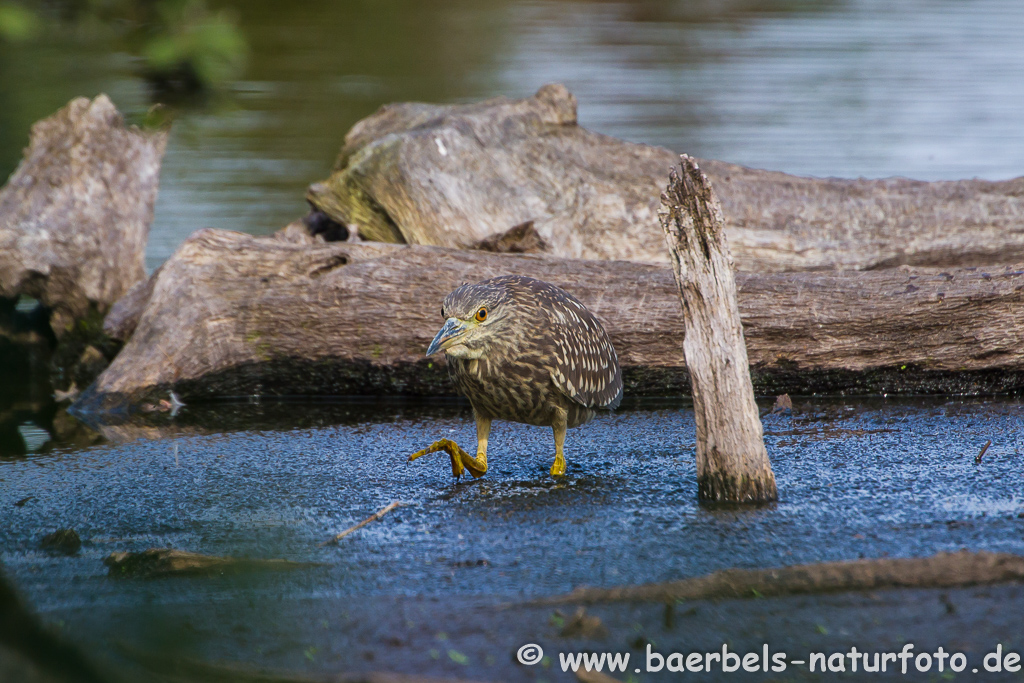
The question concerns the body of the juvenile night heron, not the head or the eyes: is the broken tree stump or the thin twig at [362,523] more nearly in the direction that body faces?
the thin twig

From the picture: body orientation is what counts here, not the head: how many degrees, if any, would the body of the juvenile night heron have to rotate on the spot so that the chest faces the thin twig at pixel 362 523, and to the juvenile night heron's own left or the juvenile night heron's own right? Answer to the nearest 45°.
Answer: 0° — it already faces it

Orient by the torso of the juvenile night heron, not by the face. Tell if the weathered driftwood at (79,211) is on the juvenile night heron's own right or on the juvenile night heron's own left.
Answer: on the juvenile night heron's own right

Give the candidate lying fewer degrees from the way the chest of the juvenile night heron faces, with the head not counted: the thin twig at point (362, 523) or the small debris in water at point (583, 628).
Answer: the thin twig

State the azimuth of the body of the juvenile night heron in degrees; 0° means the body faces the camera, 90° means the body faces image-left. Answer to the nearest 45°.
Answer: approximately 45°

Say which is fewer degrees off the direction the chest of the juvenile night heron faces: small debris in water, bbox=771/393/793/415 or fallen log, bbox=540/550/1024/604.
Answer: the fallen log

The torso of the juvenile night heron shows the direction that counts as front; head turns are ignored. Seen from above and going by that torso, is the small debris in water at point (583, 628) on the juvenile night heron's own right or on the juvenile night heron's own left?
on the juvenile night heron's own left

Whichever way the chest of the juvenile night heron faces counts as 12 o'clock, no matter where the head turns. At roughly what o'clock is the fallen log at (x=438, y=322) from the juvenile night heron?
The fallen log is roughly at 4 o'clock from the juvenile night heron.

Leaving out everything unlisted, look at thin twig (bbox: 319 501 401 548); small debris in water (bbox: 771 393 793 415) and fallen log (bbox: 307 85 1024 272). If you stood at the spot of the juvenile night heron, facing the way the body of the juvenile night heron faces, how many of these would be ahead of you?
1

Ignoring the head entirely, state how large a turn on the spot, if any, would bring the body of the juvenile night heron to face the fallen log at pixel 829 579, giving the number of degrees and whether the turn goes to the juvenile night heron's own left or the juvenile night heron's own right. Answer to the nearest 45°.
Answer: approximately 90° to the juvenile night heron's own left

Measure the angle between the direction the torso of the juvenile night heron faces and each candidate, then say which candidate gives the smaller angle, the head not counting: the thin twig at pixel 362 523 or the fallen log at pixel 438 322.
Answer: the thin twig
